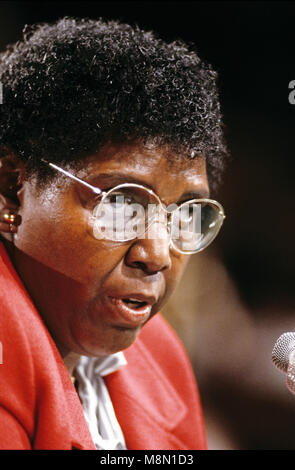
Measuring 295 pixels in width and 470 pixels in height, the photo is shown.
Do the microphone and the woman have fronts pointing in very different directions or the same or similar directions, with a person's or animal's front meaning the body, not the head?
very different directions

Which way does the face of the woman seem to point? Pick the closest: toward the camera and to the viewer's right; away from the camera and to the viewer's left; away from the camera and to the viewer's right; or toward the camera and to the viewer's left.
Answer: toward the camera and to the viewer's right

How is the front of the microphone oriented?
to the viewer's left

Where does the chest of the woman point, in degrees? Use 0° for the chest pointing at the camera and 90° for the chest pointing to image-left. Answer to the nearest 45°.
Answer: approximately 315°

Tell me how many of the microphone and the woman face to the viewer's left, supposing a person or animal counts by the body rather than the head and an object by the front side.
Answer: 1

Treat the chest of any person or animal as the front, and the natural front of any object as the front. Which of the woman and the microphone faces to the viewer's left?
the microphone
